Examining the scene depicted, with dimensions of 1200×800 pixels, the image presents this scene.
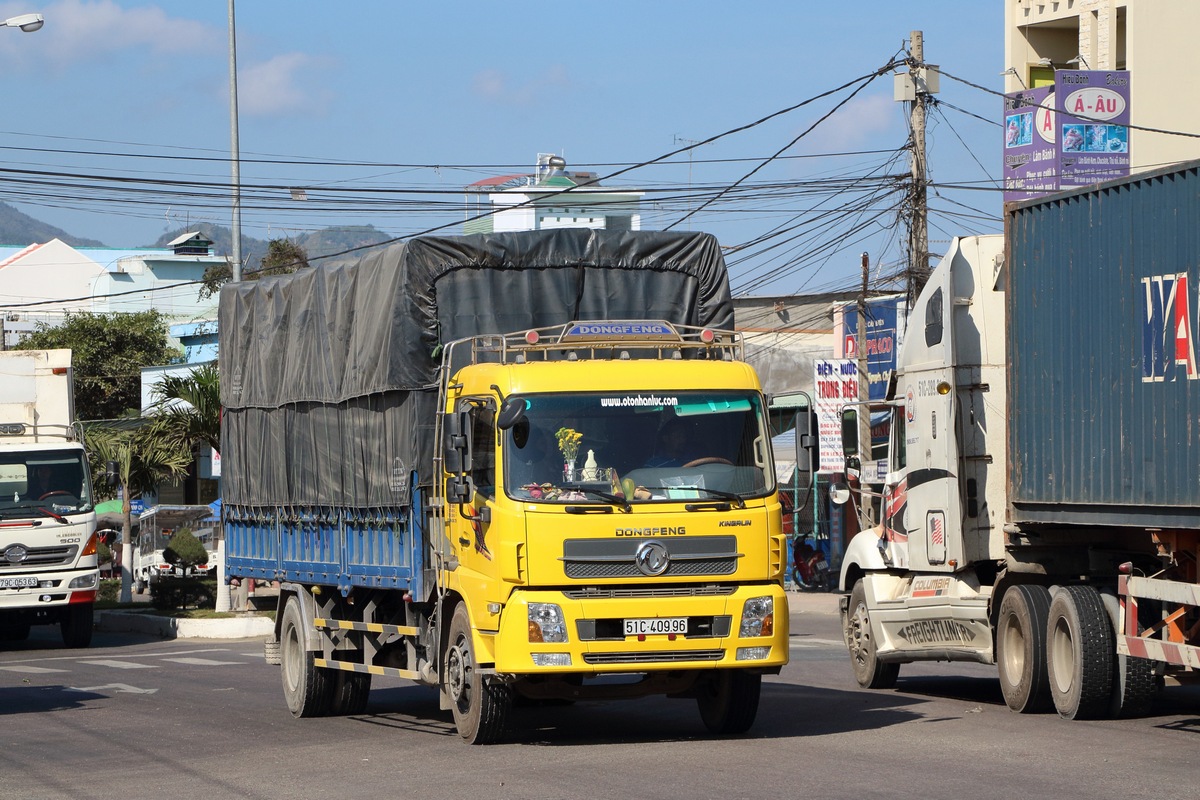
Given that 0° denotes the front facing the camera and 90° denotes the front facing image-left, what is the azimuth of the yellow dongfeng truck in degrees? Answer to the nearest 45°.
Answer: approximately 315°

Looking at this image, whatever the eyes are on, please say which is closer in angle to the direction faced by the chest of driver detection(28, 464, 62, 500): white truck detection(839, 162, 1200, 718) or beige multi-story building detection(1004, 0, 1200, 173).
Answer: the white truck

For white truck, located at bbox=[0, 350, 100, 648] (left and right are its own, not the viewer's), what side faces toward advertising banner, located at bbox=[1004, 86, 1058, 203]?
left

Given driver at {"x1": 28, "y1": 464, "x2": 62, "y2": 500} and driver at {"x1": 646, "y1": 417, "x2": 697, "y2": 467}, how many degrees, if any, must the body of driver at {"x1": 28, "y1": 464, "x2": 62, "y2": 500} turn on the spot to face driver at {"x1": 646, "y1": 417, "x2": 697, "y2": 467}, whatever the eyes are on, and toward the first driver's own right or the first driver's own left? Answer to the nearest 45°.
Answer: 0° — they already face them

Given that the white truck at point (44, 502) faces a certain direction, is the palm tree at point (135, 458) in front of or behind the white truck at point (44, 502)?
behind

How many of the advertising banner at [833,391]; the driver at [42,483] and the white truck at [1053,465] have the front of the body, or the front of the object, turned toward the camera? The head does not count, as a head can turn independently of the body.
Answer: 2
